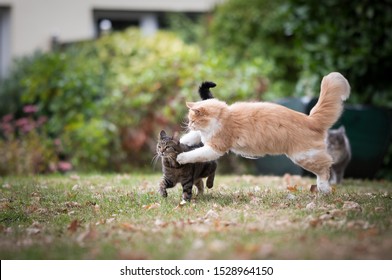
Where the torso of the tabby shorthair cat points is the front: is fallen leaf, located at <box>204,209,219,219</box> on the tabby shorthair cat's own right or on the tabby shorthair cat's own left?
on the tabby shorthair cat's own left

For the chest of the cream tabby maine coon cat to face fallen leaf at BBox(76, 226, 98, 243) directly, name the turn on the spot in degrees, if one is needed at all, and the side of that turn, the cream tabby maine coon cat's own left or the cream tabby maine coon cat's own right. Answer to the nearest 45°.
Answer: approximately 45° to the cream tabby maine coon cat's own left

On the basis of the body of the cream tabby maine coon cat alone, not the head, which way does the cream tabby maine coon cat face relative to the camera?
to the viewer's left

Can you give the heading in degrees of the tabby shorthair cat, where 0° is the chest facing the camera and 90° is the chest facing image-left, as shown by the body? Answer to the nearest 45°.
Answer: approximately 45°

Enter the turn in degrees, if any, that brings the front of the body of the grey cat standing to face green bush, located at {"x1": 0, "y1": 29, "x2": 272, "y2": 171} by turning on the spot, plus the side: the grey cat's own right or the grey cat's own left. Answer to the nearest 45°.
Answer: approximately 90° to the grey cat's own right

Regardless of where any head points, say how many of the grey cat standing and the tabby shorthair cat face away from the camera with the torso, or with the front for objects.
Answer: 0
